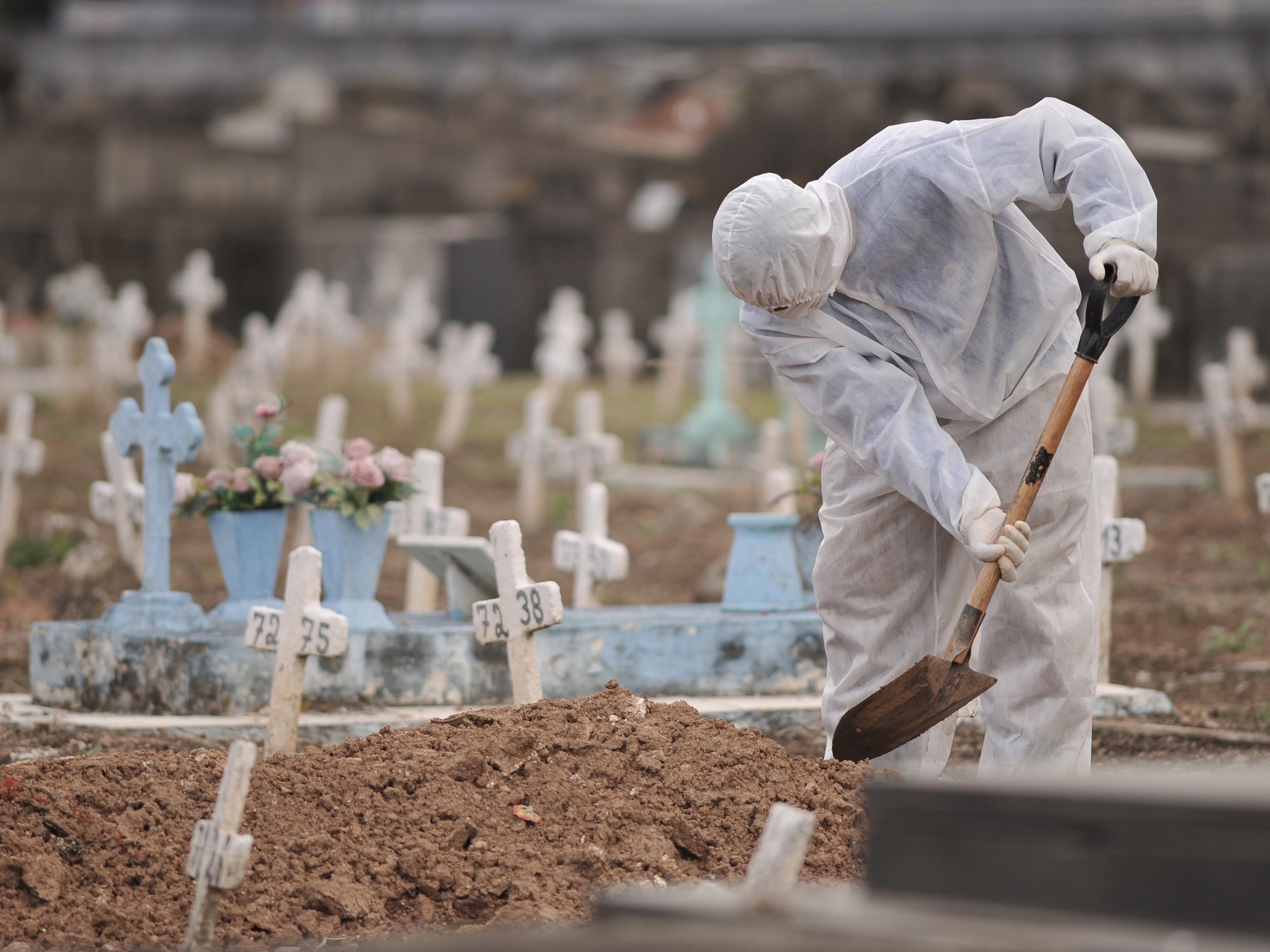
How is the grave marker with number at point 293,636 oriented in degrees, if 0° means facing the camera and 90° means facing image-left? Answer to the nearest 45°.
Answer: approximately 0°

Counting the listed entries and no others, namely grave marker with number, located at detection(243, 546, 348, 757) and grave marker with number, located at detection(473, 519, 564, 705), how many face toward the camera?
2

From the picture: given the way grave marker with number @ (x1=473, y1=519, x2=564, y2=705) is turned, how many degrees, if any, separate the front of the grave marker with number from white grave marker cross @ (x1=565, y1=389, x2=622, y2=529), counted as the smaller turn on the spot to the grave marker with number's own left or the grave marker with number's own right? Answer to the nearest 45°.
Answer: approximately 180°

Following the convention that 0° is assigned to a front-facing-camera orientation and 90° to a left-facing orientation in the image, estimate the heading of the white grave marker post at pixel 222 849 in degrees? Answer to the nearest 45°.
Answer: approximately 45°

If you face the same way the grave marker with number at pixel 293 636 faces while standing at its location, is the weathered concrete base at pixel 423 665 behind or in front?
behind

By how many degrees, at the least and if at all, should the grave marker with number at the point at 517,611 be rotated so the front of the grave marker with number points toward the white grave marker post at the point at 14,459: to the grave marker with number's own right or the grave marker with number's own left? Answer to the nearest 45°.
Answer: approximately 135° to the grave marker with number's own right

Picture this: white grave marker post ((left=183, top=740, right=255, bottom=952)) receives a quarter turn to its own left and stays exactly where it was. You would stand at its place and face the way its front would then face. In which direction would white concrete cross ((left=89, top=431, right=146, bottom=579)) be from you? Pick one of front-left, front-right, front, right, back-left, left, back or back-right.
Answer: back-left

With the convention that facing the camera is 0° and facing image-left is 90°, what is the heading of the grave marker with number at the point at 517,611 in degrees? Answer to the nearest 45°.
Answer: approximately 0°

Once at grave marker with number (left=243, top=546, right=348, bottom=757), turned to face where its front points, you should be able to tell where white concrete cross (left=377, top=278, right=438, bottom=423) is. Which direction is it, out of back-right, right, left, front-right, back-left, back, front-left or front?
back

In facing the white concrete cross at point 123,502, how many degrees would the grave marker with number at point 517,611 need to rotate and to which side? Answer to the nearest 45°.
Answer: approximately 135° to its right
